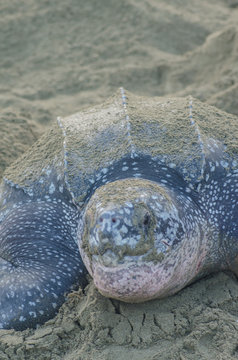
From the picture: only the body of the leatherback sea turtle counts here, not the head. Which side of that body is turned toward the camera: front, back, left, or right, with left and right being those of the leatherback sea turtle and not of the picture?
front
